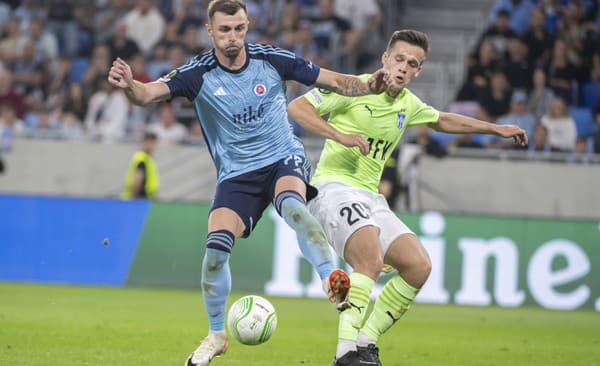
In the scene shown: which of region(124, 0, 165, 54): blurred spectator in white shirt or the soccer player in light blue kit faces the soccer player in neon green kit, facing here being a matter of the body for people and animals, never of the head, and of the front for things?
the blurred spectator in white shirt

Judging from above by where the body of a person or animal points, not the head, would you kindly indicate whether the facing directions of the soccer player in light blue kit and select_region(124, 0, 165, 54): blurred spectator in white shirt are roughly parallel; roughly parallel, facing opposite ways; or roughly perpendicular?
roughly parallel

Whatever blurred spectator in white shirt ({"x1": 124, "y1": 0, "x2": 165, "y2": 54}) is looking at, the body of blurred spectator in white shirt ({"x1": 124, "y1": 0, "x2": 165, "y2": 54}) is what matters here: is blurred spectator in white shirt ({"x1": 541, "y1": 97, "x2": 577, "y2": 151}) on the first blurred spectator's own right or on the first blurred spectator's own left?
on the first blurred spectator's own left

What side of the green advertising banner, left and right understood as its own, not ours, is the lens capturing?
front

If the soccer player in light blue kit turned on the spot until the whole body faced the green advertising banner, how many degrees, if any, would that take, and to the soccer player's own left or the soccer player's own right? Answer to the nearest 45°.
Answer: approximately 135° to the soccer player's own left

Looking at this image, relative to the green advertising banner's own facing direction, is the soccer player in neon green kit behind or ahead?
ahead

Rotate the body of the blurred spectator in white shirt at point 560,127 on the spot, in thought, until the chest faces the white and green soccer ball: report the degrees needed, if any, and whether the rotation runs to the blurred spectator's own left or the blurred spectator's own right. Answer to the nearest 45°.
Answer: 0° — they already face it

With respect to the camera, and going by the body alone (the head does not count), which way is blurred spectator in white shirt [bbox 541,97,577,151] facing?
toward the camera

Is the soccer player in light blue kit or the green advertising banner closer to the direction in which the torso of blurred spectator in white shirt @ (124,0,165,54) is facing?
the soccer player in light blue kit

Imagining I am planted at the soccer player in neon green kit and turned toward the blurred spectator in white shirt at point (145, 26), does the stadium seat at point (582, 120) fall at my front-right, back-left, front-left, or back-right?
front-right

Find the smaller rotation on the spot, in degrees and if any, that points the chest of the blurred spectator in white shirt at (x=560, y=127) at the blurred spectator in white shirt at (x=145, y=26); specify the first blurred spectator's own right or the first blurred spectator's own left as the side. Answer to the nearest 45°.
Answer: approximately 90° to the first blurred spectator's own right

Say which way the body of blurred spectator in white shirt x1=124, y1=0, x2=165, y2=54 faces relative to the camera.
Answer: toward the camera

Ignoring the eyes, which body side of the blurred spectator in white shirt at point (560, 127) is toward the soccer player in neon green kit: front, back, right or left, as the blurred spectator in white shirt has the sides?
front

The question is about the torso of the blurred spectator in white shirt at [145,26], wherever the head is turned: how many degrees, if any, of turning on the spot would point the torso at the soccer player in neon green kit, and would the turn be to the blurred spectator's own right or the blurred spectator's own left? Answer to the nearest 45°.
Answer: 0° — they already face them

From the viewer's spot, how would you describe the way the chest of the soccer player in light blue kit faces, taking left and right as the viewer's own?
facing the viewer
